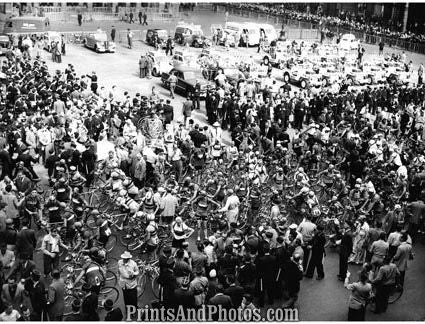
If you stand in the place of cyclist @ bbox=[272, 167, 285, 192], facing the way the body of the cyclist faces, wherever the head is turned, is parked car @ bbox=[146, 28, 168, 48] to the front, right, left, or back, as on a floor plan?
back

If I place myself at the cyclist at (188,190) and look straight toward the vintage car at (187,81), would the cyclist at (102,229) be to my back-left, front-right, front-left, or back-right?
back-left

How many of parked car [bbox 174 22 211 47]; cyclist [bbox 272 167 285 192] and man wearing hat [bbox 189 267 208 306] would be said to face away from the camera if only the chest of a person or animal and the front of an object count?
1

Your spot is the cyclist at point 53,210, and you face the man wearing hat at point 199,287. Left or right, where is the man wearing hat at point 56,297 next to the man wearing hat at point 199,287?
right

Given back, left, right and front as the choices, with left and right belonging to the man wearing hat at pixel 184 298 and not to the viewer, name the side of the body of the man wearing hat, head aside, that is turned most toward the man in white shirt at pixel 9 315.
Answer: left

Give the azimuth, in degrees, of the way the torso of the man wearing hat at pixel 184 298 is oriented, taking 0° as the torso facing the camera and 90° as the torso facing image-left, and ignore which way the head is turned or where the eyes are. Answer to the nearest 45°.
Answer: approximately 180°

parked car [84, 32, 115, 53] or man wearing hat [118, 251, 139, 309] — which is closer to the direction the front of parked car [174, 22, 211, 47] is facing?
the man wearing hat

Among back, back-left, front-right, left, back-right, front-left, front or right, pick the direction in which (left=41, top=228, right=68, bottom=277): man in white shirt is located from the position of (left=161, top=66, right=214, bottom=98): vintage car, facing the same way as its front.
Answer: front-right

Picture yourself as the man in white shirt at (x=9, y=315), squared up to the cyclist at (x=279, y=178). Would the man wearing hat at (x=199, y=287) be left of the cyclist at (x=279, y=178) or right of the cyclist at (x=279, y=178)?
right
